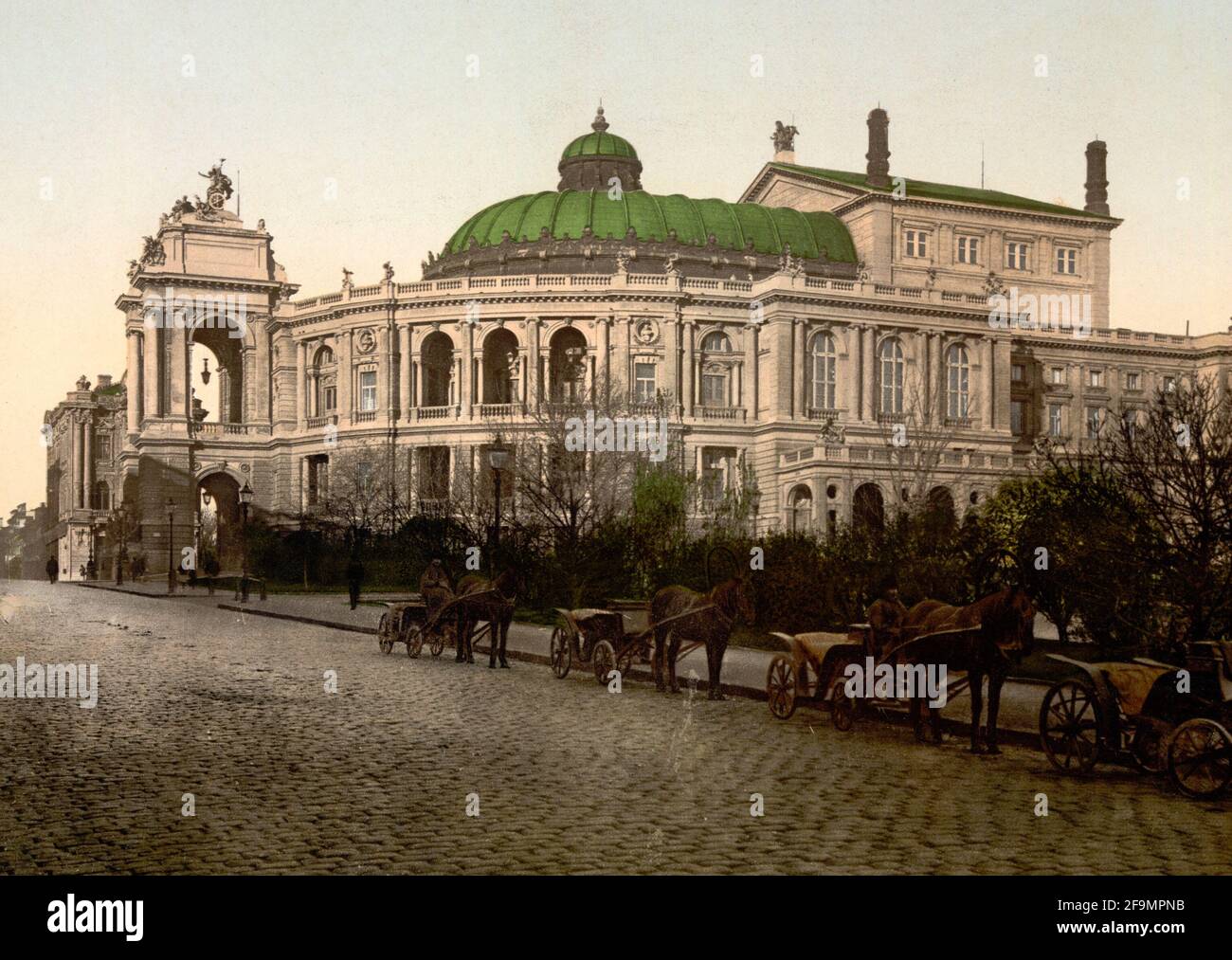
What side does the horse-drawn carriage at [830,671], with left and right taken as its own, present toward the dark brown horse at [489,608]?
back

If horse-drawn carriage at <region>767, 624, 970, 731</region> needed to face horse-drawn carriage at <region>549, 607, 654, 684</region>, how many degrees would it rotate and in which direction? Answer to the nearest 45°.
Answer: approximately 180°

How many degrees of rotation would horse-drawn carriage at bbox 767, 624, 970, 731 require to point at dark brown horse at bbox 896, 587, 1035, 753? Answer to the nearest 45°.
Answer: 0° — it already faces it

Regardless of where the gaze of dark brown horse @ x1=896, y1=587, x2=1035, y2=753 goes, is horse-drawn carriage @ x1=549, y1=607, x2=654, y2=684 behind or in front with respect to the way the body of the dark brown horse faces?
behind

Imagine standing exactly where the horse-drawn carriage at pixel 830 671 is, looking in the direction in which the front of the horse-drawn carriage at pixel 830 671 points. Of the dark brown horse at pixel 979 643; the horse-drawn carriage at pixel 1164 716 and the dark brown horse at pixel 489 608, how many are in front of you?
2

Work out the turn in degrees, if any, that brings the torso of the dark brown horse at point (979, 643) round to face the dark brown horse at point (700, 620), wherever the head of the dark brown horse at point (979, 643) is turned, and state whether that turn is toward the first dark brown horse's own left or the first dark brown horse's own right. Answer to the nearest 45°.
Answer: approximately 180°

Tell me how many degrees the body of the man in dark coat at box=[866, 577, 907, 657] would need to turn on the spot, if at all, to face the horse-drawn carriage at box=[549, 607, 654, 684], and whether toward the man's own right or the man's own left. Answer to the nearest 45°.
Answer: approximately 180°

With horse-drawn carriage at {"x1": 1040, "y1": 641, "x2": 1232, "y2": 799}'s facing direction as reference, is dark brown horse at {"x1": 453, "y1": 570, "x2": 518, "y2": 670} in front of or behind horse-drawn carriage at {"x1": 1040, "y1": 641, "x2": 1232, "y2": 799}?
behind

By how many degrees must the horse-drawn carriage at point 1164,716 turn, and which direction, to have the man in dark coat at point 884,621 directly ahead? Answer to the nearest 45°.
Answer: approximately 180°

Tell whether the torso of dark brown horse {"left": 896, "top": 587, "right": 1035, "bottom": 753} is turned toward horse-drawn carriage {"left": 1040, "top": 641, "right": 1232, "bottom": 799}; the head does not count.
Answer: yes

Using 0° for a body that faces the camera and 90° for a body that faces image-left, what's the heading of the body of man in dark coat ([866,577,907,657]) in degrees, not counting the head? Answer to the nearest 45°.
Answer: approximately 315°

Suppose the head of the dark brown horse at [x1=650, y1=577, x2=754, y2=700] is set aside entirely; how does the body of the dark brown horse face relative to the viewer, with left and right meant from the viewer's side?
facing the viewer and to the right of the viewer

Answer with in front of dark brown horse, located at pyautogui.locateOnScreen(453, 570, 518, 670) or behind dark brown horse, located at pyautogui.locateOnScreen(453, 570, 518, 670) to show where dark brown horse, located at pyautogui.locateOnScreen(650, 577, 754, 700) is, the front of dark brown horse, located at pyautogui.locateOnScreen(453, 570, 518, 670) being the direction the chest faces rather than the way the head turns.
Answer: in front

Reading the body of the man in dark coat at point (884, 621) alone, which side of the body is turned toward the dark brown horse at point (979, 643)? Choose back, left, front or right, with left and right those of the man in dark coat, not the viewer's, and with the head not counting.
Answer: front

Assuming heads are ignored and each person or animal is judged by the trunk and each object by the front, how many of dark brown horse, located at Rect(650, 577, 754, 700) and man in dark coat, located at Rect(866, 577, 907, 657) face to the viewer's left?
0
